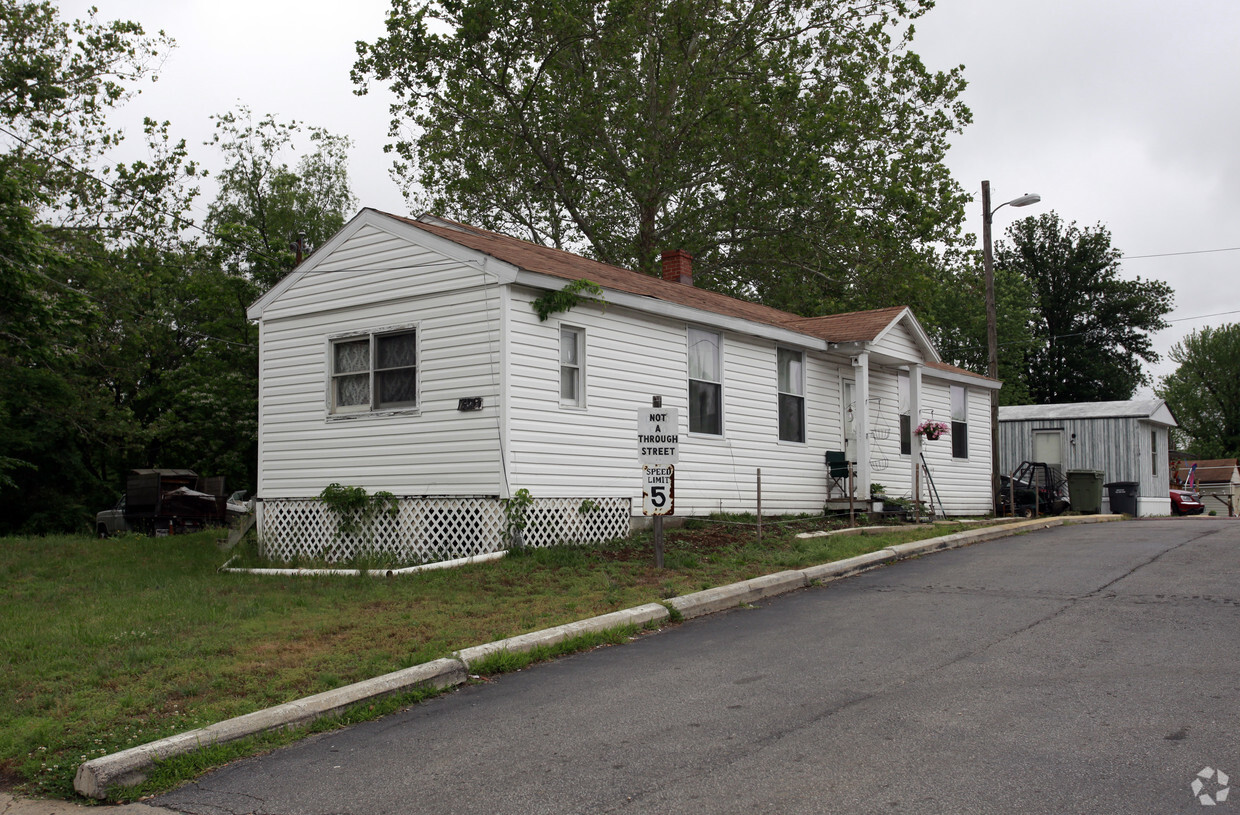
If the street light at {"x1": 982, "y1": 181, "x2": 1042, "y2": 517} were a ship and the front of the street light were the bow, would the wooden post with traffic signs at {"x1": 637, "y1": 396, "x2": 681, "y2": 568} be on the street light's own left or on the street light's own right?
on the street light's own right

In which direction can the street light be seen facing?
to the viewer's right

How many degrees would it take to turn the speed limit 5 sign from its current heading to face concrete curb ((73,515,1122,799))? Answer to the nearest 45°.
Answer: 0° — it already faces it

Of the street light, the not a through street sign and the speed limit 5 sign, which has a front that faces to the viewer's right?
the street light

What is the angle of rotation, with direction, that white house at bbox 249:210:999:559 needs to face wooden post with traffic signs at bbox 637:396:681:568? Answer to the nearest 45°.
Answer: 0° — it already faces it

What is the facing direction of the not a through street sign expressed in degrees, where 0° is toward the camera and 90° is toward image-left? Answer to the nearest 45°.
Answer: approximately 0°

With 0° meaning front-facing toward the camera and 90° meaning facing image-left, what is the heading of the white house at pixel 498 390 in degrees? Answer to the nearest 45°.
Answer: approximately 315°

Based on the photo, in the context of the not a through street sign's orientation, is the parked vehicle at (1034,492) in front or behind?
behind

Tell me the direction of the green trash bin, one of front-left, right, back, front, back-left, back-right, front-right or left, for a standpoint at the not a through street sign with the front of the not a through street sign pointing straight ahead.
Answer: back-left

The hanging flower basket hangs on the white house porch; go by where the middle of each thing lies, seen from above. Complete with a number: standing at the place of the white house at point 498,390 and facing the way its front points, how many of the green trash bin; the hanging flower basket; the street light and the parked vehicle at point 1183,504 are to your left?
4
